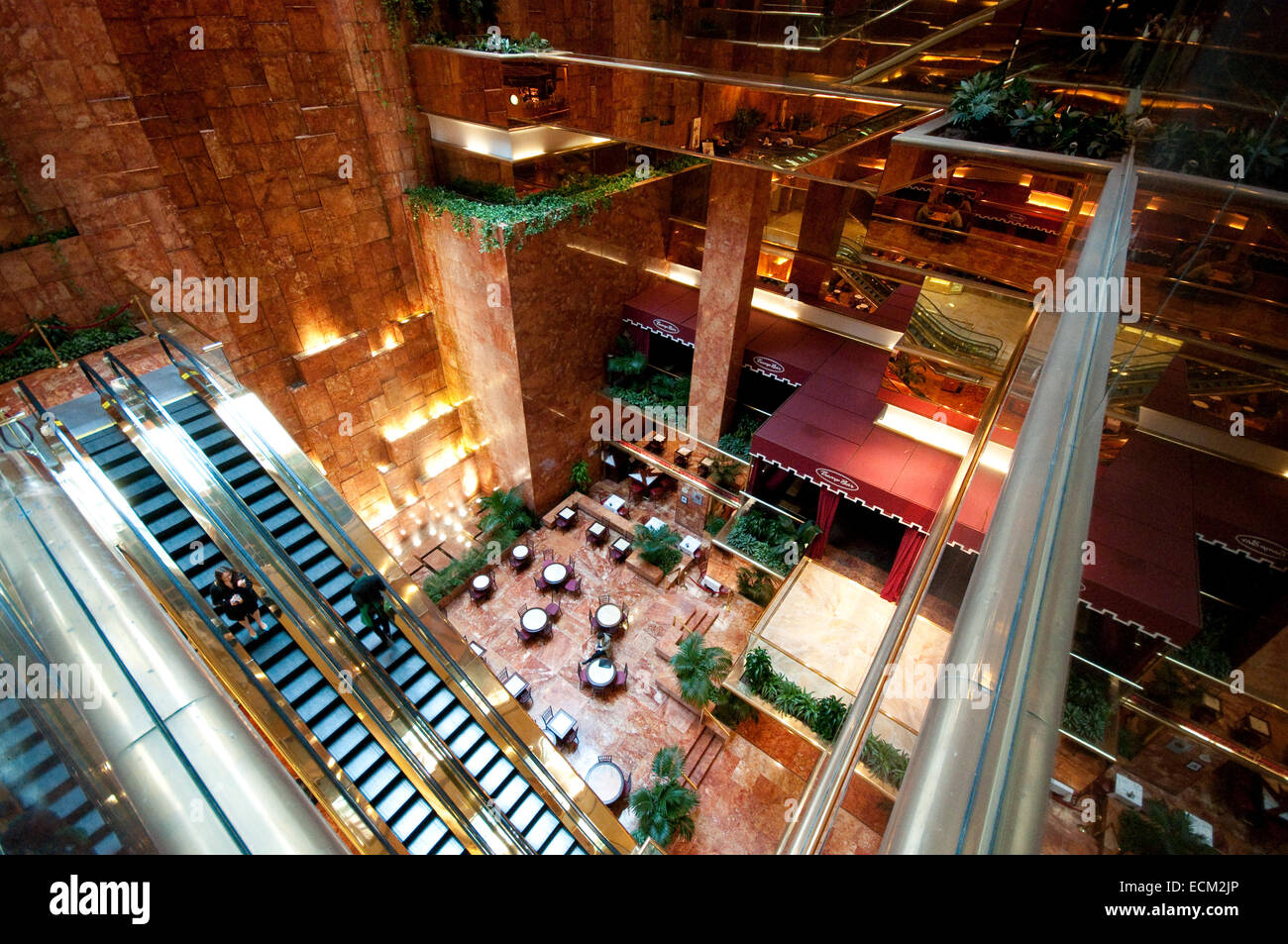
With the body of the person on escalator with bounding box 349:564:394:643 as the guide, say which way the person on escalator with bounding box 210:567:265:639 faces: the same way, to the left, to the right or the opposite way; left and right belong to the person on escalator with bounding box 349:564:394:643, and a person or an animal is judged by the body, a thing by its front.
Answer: the opposite way

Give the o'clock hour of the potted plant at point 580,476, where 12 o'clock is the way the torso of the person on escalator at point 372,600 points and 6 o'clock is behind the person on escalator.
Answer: The potted plant is roughly at 3 o'clock from the person on escalator.

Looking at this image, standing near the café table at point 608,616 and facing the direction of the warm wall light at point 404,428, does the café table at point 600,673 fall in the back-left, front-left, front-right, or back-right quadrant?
back-left

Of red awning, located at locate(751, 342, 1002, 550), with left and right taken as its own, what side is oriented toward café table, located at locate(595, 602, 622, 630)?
front

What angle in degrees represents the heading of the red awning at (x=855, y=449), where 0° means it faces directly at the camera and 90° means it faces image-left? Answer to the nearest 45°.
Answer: approximately 45°

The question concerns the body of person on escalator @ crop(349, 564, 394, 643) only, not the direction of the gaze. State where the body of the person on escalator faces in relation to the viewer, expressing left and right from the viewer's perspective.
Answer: facing away from the viewer and to the left of the viewer

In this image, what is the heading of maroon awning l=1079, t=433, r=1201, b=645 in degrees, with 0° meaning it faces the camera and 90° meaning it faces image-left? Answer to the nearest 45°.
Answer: approximately 45°

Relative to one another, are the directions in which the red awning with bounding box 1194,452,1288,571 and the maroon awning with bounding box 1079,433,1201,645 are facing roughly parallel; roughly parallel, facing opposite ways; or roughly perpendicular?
roughly parallel

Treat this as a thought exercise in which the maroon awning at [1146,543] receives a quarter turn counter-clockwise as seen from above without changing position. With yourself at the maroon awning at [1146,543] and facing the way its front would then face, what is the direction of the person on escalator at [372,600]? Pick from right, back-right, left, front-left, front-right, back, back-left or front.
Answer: back-right
